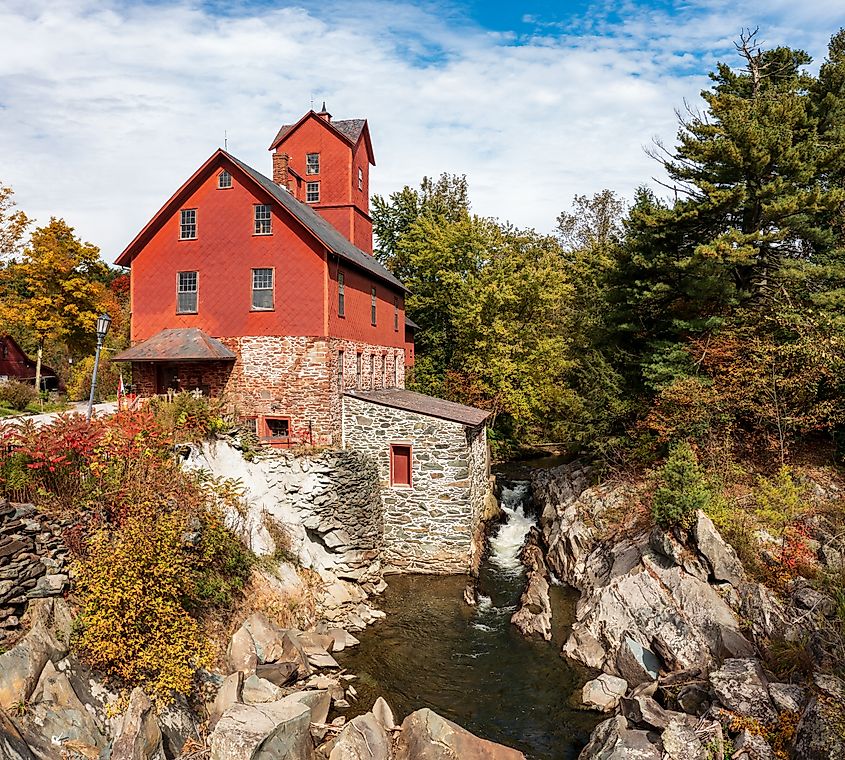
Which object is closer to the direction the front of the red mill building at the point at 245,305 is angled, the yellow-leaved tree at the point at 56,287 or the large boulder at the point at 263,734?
the large boulder

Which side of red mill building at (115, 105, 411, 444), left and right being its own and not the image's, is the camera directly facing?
front

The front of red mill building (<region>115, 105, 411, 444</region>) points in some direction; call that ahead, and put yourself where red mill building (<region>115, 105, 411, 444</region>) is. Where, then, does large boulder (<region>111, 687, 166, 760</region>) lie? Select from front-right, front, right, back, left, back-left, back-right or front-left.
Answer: front

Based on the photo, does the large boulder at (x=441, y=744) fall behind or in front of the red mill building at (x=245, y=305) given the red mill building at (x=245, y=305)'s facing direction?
in front

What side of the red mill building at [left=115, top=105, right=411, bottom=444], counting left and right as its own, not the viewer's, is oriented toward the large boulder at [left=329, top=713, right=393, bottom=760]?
front

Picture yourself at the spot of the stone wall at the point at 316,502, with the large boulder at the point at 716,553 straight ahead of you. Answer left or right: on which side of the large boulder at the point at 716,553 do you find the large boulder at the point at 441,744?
right

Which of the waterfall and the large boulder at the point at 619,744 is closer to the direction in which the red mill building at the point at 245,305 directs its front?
the large boulder

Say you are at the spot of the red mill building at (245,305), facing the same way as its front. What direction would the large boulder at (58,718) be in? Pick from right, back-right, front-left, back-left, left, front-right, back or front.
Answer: front
